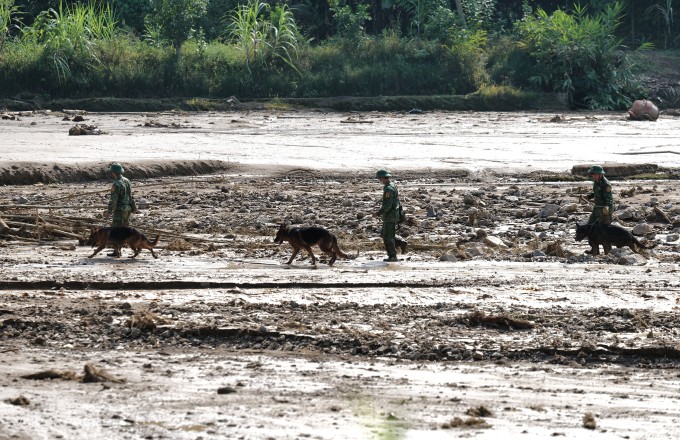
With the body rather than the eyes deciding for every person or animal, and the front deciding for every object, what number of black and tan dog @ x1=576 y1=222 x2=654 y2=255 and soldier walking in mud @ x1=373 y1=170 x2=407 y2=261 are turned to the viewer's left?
2

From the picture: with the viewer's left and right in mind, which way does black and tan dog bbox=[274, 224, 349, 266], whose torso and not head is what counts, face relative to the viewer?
facing to the left of the viewer

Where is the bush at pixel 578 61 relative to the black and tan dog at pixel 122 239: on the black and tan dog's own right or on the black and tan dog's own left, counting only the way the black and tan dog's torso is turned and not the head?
on the black and tan dog's own right

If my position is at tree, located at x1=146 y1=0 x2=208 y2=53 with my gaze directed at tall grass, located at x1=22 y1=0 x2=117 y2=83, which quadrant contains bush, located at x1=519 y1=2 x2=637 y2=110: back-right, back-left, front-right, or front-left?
back-left

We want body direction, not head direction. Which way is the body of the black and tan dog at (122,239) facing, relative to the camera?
to the viewer's left

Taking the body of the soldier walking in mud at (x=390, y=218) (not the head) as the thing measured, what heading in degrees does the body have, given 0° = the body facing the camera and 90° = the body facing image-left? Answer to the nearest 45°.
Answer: approximately 90°

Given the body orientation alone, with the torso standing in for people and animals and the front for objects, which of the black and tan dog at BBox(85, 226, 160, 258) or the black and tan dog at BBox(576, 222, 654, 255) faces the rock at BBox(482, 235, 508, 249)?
the black and tan dog at BBox(576, 222, 654, 255)

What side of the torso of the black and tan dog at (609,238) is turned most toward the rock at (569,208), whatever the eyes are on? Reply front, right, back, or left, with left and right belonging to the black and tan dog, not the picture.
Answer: right

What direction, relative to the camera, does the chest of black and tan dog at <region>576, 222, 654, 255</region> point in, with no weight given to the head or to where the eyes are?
to the viewer's left
